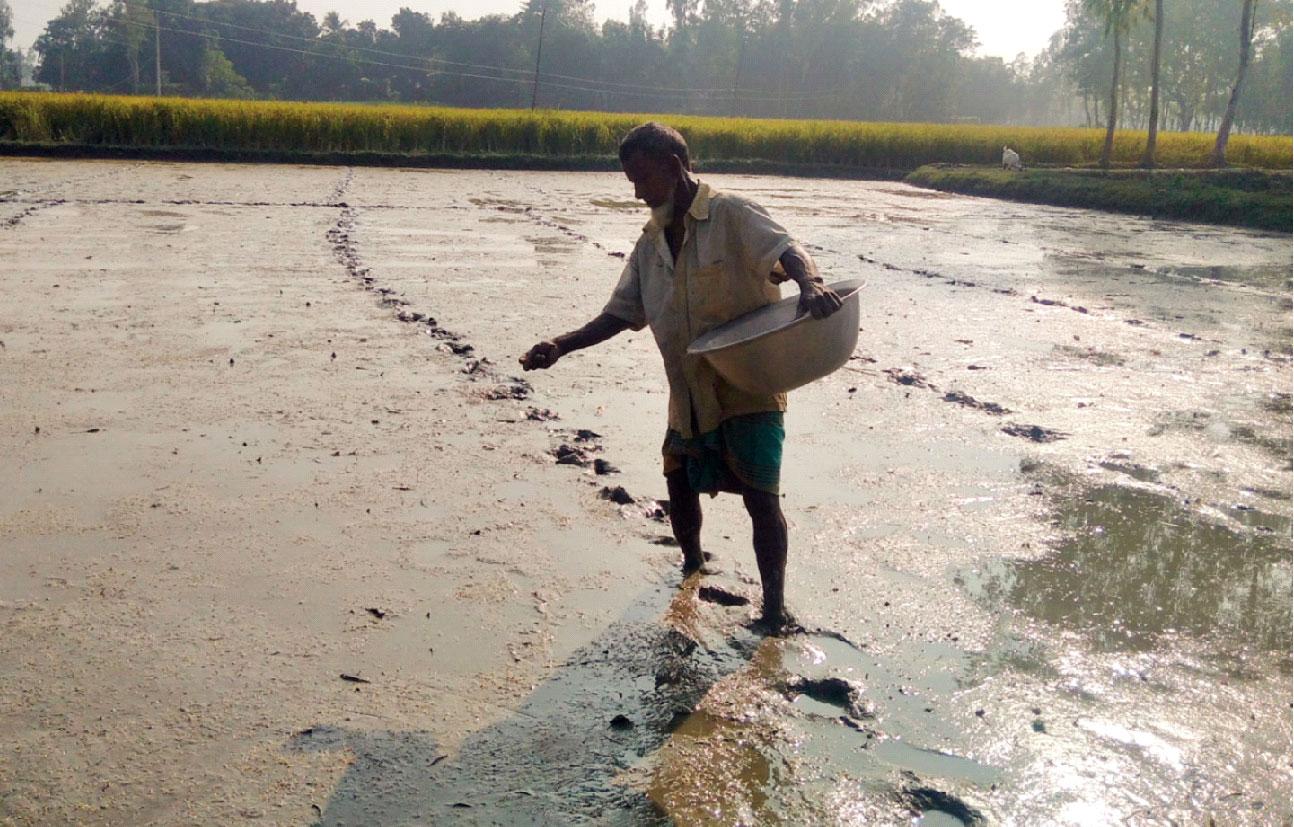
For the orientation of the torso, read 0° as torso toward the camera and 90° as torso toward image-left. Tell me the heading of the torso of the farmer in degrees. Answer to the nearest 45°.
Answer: approximately 45°

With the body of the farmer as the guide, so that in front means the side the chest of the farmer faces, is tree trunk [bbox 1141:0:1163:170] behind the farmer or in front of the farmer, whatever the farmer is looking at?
behind
